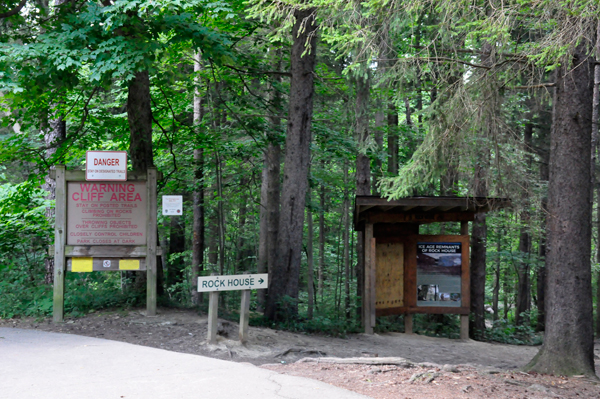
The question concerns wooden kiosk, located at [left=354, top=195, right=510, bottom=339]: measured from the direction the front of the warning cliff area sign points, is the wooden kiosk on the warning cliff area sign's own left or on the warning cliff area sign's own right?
on the warning cliff area sign's own left

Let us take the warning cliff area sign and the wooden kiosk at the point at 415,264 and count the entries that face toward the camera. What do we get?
2

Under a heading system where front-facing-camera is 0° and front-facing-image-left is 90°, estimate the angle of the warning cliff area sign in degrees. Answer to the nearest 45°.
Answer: approximately 0°

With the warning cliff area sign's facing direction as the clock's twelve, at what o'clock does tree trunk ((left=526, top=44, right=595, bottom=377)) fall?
The tree trunk is roughly at 10 o'clock from the warning cliff area sign.
